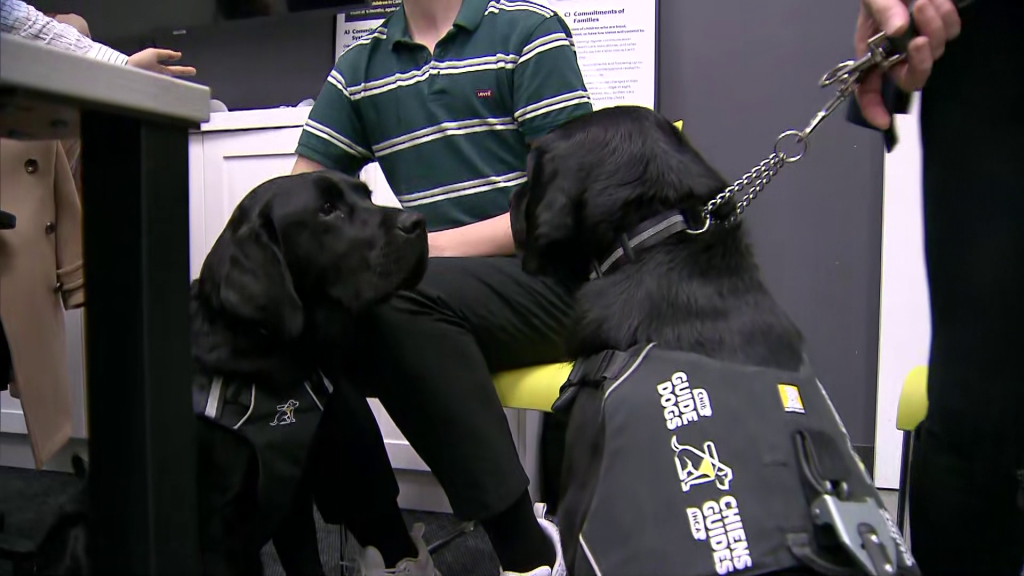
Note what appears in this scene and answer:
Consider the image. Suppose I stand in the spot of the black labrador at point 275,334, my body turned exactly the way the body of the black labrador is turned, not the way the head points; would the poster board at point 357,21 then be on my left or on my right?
on my left

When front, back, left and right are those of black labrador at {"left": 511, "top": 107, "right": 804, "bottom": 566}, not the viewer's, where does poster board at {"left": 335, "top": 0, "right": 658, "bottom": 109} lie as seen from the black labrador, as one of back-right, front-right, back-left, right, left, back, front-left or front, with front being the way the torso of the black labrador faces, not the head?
front-right

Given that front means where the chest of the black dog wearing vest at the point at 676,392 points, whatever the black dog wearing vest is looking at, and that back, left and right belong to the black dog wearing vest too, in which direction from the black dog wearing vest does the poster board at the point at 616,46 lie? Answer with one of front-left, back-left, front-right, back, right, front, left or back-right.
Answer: front-right

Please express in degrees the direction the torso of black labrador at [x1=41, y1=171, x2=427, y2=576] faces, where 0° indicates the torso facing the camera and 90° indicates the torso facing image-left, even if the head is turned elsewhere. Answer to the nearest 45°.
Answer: approximately 315°

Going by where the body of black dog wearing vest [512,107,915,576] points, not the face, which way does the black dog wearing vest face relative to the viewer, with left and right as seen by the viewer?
facing away from the viewer and to the left of the viewer
